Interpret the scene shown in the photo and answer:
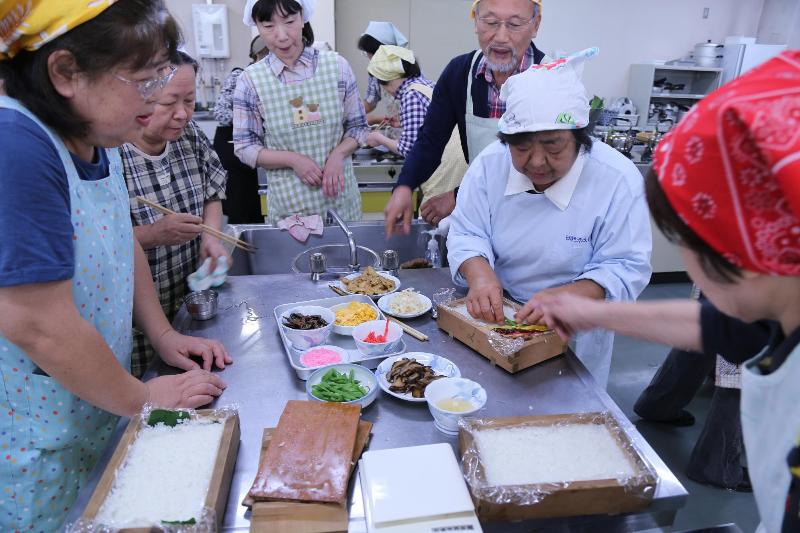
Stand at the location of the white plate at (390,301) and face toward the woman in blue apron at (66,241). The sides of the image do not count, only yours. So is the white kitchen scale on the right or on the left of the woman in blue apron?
left

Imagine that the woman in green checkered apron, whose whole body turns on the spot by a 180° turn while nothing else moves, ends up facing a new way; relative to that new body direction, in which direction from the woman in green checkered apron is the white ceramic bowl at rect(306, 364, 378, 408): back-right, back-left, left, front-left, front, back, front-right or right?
back

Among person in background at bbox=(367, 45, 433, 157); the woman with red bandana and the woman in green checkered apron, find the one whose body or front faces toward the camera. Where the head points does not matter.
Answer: the woman in green checkered apron

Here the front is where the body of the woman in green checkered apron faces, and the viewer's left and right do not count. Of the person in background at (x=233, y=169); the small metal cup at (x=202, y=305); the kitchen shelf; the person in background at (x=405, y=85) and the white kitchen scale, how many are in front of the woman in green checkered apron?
2

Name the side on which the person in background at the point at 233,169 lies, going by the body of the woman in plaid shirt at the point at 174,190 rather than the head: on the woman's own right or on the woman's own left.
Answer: on the woman's own left

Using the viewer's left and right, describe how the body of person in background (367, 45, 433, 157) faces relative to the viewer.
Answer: facing to the left of the viewer

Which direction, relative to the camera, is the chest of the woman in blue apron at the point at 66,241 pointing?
to the viewer's right

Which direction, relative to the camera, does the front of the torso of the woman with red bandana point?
to the viewer's left

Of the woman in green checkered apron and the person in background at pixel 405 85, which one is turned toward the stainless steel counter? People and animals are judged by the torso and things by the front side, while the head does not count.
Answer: the woman in green checkered apron

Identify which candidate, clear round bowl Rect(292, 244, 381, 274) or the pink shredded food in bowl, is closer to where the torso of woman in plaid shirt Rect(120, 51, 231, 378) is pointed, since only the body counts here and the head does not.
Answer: the pink shredded food in bowl

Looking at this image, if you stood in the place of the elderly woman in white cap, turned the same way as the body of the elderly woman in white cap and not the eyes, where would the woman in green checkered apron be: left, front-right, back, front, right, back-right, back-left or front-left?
right

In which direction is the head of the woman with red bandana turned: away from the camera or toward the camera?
away from the camera

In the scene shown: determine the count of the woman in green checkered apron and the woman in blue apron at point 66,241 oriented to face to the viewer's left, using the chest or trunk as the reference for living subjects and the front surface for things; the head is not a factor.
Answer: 0

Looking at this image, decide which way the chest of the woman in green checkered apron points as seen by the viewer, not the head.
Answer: toward the camera
